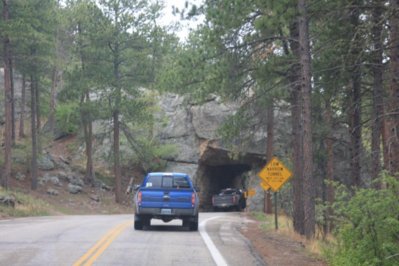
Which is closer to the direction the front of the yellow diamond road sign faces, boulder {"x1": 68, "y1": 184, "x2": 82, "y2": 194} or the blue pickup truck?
the blue pickup truck

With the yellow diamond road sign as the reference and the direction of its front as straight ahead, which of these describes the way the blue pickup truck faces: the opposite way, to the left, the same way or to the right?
the opposite way

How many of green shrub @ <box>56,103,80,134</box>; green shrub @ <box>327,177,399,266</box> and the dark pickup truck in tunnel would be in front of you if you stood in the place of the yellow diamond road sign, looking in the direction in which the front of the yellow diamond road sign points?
1

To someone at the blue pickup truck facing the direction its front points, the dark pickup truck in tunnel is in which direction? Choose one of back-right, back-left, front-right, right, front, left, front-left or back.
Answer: front

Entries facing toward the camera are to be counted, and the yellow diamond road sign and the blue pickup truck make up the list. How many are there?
1

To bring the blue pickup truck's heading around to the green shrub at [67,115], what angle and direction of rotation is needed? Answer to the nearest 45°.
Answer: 0° — it already faces it

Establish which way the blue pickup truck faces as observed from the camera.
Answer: facing away from the viewer

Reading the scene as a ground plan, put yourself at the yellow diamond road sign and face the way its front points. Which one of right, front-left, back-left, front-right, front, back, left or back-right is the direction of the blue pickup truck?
right

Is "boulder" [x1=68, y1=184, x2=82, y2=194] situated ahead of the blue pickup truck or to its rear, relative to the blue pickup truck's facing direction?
ahead

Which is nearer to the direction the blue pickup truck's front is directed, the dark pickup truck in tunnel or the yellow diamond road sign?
the dark pickup truck in tunnel

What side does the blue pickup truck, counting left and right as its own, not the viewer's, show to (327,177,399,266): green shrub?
back

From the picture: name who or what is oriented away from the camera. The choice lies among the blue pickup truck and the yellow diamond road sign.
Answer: the blue pickup truck

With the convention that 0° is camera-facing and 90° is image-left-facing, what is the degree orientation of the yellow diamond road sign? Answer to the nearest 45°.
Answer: approximately 0°

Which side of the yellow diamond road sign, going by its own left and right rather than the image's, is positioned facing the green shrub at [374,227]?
front

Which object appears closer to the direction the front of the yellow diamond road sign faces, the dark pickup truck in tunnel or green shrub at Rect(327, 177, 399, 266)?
the green shrub

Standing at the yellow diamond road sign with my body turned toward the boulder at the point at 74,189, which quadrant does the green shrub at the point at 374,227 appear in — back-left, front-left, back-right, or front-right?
back-left

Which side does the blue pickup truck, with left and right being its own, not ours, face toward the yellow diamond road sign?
right
